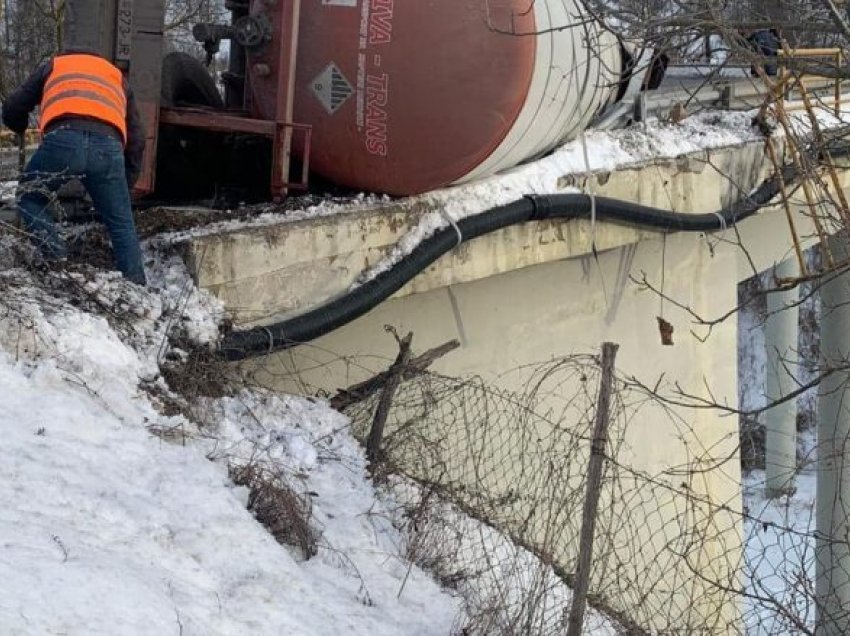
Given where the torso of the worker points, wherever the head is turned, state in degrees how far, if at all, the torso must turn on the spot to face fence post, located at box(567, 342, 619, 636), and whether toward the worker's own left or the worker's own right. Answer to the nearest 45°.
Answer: approximately 135° to the worker's own right

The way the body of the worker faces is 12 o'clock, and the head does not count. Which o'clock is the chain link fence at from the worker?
The chain link fence is roughly at 4 o'clock from the worker.

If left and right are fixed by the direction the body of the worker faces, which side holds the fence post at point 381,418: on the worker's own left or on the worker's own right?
on the worker's own right

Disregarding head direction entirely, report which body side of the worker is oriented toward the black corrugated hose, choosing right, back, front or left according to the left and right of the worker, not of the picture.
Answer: right

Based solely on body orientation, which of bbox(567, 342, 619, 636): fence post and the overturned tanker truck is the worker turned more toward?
the overturned tanker truck

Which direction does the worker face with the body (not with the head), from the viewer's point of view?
away from the camera

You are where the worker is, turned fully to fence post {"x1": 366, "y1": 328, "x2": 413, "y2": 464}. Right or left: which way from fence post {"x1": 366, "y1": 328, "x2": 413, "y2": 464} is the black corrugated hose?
left

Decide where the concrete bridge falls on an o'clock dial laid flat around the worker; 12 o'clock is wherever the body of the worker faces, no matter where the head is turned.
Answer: The concrete bridge is roughly at 2 o'clock from the worker.

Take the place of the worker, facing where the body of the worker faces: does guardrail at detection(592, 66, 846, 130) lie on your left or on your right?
on your right
